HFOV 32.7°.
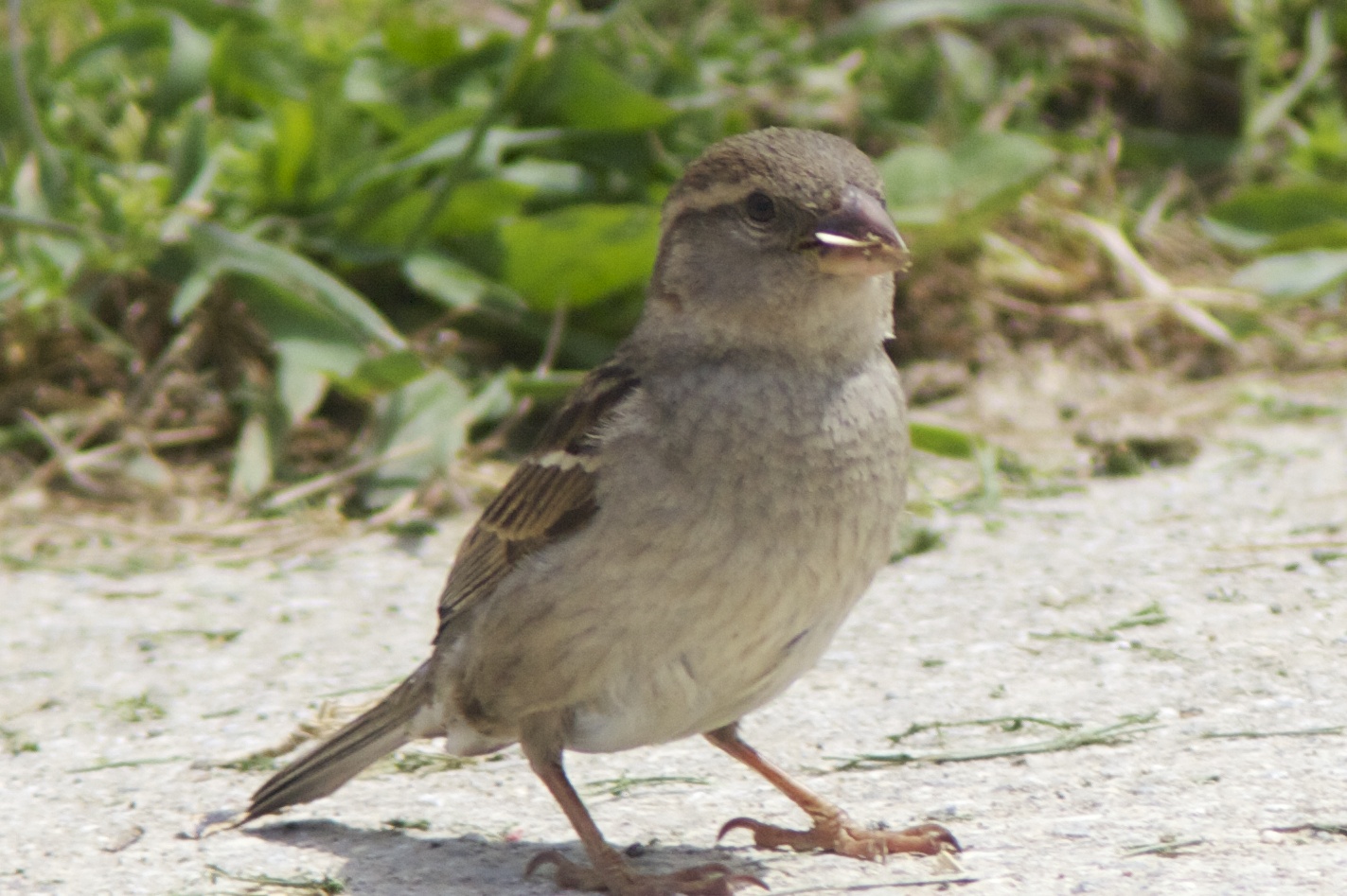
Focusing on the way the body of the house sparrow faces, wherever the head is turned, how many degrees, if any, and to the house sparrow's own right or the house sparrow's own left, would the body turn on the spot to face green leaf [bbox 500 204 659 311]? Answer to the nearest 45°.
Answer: approximately 135° to the house sparrow's own left

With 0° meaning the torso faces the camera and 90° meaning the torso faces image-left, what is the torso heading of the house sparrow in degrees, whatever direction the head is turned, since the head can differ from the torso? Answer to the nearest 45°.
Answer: approximately 315°

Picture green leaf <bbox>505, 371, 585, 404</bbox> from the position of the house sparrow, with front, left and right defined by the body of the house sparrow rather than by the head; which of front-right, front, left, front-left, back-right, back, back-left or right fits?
back-left

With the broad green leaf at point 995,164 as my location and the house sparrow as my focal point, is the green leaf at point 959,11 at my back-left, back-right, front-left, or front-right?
back-right

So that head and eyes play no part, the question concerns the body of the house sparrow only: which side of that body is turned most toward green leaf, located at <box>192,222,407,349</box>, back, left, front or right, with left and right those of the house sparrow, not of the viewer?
back

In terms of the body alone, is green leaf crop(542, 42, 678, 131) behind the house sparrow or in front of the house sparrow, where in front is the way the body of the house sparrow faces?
behind

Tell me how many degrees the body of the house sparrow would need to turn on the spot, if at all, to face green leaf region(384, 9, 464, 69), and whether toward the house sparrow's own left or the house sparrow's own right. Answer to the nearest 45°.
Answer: approximately 135° to the house sparrow's own left

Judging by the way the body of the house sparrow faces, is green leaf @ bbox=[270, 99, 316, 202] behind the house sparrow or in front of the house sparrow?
behind

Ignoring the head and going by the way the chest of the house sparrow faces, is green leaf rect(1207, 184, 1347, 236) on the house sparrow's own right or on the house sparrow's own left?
on the house sparrow's own left

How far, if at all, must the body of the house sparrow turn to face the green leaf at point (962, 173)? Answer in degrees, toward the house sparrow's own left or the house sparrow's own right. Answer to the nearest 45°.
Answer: approximately 135° to the house sparrow's own left

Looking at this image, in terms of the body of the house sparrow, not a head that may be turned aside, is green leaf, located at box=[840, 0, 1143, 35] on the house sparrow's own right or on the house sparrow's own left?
on the house sparrow's own left
